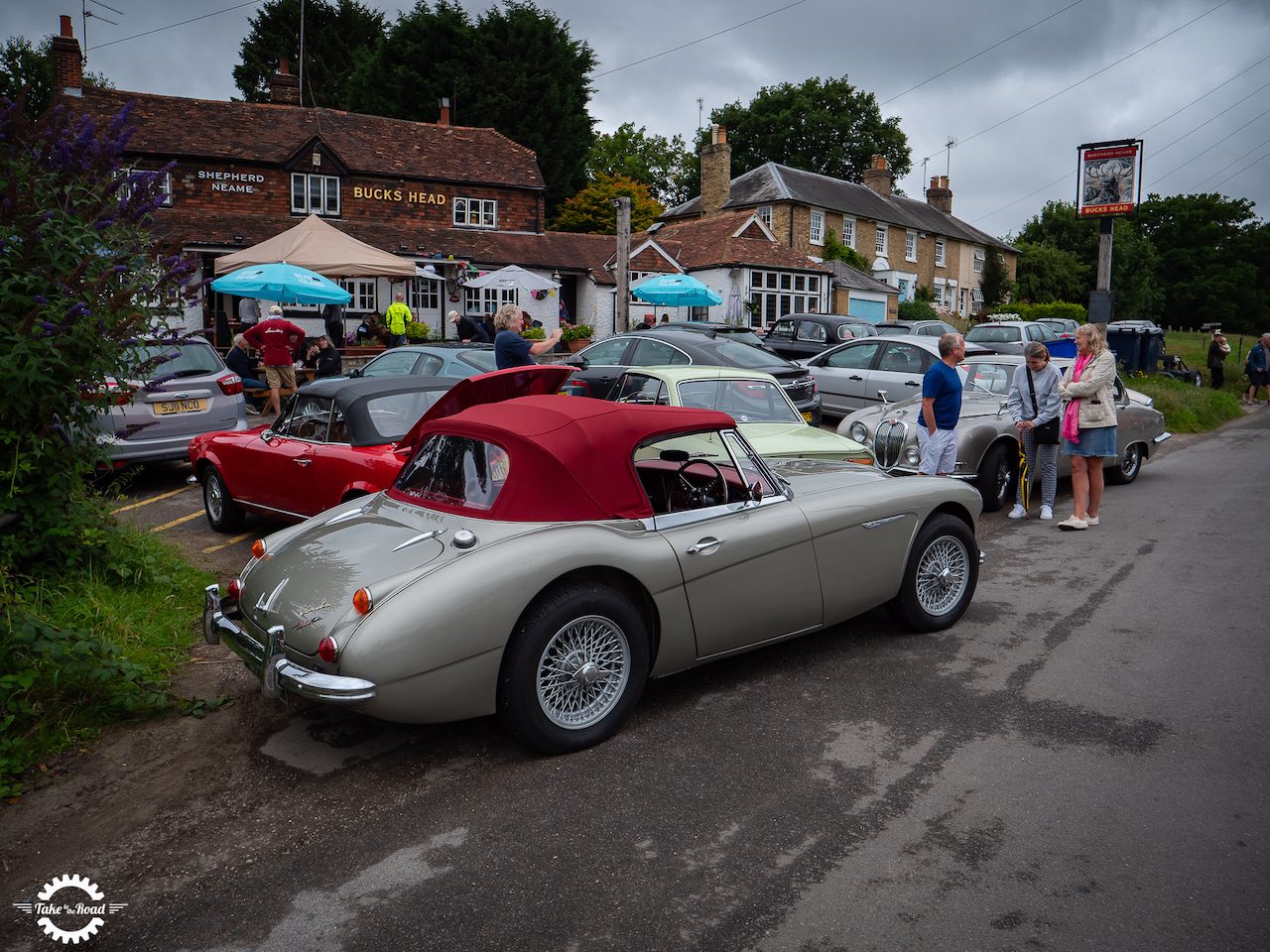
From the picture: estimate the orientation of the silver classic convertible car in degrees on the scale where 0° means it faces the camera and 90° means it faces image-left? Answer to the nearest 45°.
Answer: approximately 225°

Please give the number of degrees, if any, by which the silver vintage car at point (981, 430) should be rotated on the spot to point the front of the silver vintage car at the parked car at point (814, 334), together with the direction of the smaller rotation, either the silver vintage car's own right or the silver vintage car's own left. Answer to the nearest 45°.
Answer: approximately 135° to the silver vintage car's own right

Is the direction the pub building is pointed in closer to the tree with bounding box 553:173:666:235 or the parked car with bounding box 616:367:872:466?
the parked car

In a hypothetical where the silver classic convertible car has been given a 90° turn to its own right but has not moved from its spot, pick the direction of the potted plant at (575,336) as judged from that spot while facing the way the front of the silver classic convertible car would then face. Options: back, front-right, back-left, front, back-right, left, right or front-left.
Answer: back-left

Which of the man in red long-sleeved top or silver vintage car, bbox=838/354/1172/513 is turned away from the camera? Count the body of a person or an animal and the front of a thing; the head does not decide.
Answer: the man in red long-sleeved top

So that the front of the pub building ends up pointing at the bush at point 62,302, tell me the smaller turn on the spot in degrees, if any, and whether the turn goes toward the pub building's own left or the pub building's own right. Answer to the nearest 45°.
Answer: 0° — it already faces it

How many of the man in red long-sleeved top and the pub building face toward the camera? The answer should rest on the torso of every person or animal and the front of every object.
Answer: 1

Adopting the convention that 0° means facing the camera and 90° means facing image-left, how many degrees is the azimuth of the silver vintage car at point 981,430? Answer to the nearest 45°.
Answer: approximately 45°

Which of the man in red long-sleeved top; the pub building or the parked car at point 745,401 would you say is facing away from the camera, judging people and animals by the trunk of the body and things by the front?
the man in red long-sleeved top

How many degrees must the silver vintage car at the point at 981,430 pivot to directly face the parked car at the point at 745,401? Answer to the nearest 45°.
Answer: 0° — it already faces it

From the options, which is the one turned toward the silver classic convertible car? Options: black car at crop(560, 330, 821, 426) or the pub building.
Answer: the pub building

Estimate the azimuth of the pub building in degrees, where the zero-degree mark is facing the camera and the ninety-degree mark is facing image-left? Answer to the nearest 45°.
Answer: approximately 0°

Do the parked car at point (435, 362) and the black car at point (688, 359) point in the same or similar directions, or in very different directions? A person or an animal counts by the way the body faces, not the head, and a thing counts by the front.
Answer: same or similar directions

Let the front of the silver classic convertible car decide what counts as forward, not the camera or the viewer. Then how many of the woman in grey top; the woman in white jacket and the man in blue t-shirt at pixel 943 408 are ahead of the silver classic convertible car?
3

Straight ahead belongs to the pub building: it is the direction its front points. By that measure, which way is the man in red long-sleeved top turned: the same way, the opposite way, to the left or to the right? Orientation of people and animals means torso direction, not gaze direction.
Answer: the opposite way

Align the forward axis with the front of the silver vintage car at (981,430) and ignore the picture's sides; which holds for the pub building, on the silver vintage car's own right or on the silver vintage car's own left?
on the silver vintage car's own right
